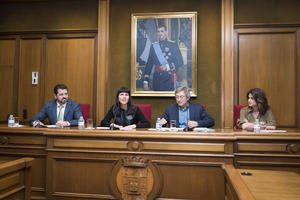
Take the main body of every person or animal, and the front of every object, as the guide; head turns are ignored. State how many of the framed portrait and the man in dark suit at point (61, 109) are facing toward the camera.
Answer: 2

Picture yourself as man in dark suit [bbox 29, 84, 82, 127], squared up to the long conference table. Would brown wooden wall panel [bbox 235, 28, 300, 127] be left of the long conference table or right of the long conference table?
left

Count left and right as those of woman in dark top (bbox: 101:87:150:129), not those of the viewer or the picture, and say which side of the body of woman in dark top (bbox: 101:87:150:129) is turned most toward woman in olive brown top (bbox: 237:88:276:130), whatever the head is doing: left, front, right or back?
left

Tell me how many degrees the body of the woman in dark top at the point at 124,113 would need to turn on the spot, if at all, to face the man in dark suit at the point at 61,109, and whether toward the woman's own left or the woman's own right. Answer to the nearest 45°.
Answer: approximately 90° to the woman's own right

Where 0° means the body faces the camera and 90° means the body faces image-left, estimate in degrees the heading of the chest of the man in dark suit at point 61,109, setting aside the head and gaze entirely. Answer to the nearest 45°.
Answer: approximately 0°

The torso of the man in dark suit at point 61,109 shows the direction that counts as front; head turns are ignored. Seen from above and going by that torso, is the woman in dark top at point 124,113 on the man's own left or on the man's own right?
on the man's own left

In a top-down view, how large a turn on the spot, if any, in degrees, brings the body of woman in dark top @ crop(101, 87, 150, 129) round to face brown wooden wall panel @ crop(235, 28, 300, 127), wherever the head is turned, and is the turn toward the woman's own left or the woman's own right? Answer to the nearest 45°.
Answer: approximately 90° to the woman's own left

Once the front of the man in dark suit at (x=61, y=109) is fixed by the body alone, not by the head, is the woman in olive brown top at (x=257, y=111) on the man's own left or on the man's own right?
on the man's own left

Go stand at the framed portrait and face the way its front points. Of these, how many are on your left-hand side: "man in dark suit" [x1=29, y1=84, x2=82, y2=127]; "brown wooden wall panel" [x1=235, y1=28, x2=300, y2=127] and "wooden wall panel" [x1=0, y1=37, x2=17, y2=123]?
1

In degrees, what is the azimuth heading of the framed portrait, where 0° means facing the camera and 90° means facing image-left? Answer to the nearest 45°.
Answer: approximately 0°
